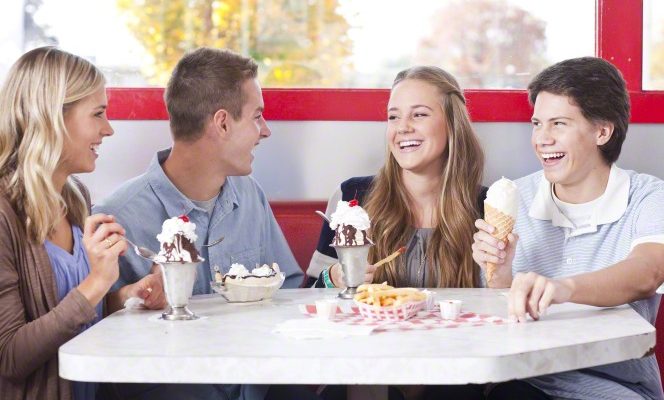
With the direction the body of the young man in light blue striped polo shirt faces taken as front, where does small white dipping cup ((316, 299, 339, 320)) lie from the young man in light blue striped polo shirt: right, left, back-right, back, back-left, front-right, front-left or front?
front

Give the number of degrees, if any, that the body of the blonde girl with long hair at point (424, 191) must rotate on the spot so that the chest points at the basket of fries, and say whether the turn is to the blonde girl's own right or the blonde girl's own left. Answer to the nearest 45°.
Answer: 0° — they already face it

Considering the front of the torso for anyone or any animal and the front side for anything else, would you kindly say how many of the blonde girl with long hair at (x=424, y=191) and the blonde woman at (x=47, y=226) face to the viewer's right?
1

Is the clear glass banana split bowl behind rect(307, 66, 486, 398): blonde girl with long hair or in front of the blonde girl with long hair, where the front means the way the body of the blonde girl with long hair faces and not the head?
in front

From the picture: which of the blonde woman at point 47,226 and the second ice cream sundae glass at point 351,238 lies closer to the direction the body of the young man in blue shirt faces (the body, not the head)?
the second ice cream sundae glass

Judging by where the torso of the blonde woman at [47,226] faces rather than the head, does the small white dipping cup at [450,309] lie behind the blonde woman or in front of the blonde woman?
in front

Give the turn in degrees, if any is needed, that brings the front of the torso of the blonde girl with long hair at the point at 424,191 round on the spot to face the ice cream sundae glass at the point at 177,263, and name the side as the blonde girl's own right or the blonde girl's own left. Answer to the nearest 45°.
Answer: approximately 45° to the blonde girl's own right

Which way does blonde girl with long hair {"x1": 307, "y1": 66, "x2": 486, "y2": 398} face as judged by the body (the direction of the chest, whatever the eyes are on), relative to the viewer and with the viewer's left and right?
facing the viewer

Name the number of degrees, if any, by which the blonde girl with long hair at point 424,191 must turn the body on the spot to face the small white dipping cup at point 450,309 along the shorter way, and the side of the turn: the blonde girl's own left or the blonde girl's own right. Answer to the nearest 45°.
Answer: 0° — they already face it

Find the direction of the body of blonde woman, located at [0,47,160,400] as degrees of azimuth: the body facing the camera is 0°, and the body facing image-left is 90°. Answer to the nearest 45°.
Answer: approximately 270°

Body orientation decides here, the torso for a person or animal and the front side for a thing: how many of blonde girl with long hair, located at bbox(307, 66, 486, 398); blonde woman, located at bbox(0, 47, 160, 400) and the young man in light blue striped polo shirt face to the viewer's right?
1

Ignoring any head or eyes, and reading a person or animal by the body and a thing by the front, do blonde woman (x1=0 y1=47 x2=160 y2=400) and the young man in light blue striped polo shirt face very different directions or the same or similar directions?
very different directions

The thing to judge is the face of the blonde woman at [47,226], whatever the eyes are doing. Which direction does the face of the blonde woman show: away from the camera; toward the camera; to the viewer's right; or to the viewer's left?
to the viewer's right

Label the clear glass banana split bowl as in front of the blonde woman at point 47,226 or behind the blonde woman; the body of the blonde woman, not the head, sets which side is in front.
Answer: in front
